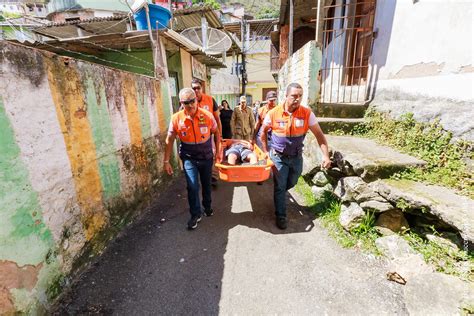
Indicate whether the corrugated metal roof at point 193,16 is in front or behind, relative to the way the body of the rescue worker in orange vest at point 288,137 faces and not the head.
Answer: behind

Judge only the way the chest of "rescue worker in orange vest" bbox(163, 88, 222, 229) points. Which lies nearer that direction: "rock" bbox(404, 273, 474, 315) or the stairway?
the rock

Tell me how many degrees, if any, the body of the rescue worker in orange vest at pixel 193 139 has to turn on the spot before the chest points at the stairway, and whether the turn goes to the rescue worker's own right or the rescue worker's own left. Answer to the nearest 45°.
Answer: approximately 90° to the rescue worker's own left

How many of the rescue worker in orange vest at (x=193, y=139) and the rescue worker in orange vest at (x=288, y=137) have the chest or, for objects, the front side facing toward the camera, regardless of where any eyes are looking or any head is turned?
2

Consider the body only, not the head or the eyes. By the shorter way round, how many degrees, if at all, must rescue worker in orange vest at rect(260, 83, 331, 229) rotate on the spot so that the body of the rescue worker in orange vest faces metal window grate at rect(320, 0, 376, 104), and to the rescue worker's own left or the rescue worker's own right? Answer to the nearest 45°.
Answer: approximately 180°

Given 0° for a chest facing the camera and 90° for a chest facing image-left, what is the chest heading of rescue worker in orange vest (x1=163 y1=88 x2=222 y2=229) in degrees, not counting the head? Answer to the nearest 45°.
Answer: approximately 0°

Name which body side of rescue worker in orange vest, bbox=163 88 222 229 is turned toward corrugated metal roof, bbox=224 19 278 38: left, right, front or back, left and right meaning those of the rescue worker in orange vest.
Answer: back

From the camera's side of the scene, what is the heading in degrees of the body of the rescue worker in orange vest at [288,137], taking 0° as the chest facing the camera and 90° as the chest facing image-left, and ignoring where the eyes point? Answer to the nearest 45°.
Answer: approximately 0°

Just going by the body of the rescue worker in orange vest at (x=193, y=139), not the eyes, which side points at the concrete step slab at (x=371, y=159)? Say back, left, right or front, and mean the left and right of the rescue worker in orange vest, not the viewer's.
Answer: left

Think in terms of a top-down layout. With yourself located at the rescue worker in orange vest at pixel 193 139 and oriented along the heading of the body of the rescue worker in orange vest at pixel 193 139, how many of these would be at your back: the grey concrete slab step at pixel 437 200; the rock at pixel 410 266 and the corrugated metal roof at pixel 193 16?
1

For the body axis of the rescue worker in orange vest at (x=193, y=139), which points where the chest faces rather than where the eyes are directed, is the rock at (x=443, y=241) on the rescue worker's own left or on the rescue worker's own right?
on the rescue worker's own left
